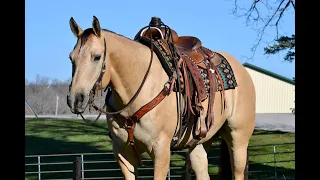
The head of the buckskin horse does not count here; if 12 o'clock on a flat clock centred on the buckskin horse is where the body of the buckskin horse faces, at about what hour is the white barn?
The white barn is roughly at 5 o'clock from the buckskin horse.

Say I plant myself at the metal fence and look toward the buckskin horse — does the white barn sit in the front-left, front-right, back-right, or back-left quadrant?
back-left
